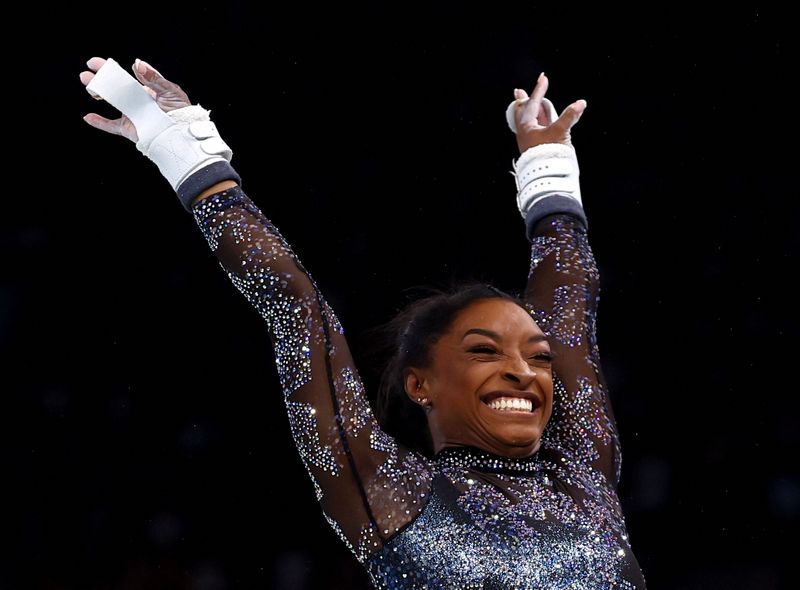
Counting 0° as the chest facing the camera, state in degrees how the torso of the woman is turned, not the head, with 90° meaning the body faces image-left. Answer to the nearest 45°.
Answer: approximately 315°

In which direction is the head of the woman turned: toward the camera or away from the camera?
toward the camera
